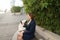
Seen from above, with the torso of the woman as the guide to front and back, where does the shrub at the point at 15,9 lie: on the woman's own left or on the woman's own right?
on the woman's own right
